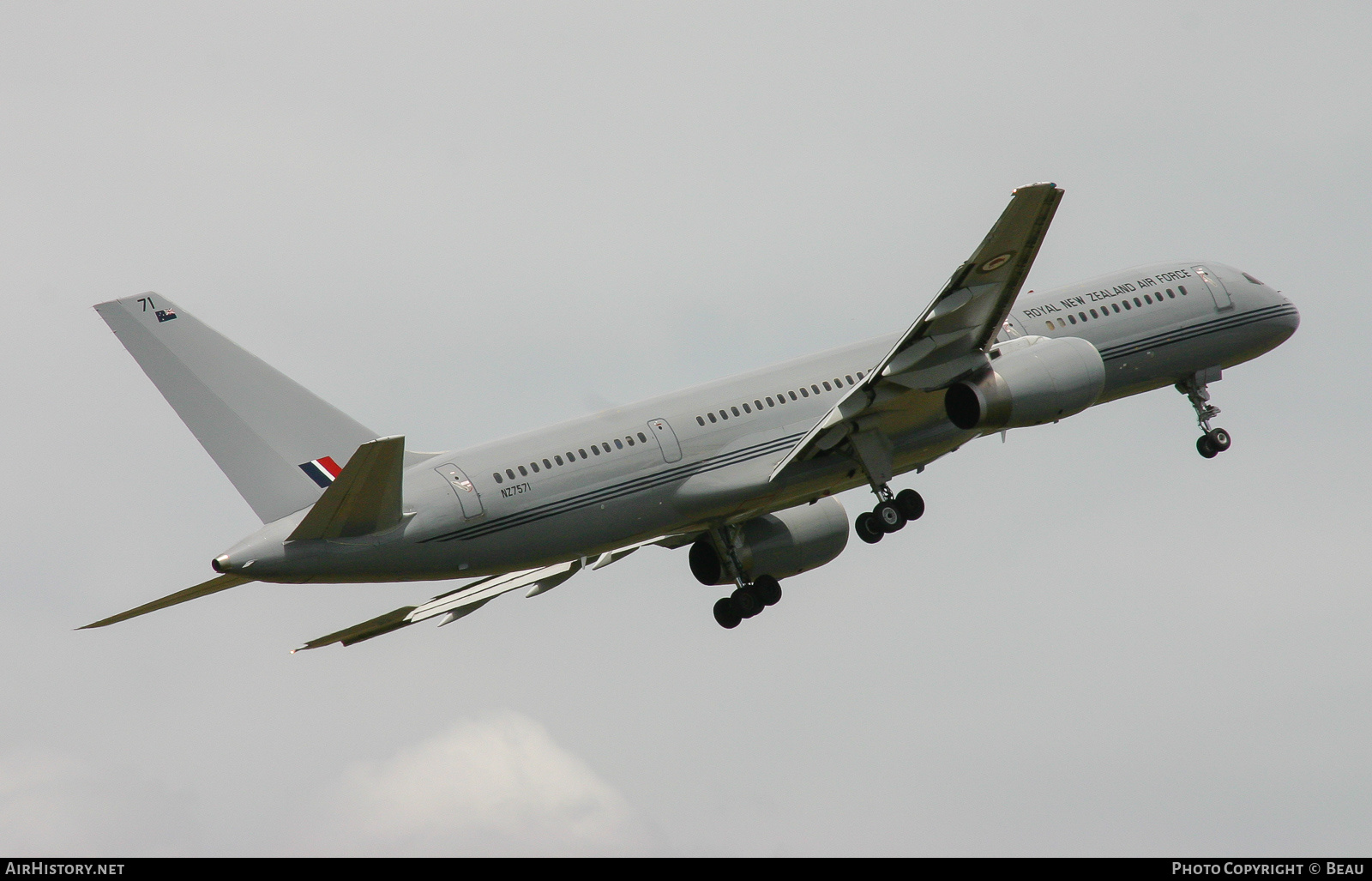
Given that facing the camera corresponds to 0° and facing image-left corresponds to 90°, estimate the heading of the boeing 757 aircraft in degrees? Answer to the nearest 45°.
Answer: approximately 225°
